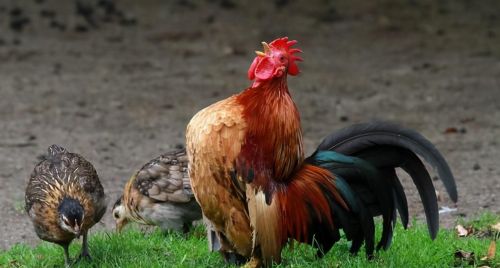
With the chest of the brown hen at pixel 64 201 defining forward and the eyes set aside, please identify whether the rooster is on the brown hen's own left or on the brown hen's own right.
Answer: on the brown hen's own left

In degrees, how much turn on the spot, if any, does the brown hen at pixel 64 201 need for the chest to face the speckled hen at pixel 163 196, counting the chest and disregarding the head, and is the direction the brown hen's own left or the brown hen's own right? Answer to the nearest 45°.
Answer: approximately 135° to the brown hen's own left

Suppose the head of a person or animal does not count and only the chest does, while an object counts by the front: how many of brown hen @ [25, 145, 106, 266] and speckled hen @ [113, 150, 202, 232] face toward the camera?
1

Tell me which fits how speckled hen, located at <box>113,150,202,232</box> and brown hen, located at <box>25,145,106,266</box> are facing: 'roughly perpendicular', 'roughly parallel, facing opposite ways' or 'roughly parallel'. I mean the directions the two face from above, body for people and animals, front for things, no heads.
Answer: roughly perpendicular

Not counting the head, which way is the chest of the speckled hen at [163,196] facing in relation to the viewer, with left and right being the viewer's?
facing to the left of the viewer

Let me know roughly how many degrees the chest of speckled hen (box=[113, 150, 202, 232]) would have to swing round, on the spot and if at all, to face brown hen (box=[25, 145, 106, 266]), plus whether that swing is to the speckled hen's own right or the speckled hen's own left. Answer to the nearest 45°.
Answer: approximately 45° to the speckled hen's own left

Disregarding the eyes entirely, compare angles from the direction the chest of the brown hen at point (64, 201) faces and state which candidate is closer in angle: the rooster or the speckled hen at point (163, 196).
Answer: the rooster

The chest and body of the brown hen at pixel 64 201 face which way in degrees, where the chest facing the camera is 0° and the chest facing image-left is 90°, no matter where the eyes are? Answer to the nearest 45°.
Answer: approximately 0°

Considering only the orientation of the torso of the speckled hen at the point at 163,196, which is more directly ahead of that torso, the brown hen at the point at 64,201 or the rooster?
the brown hen
